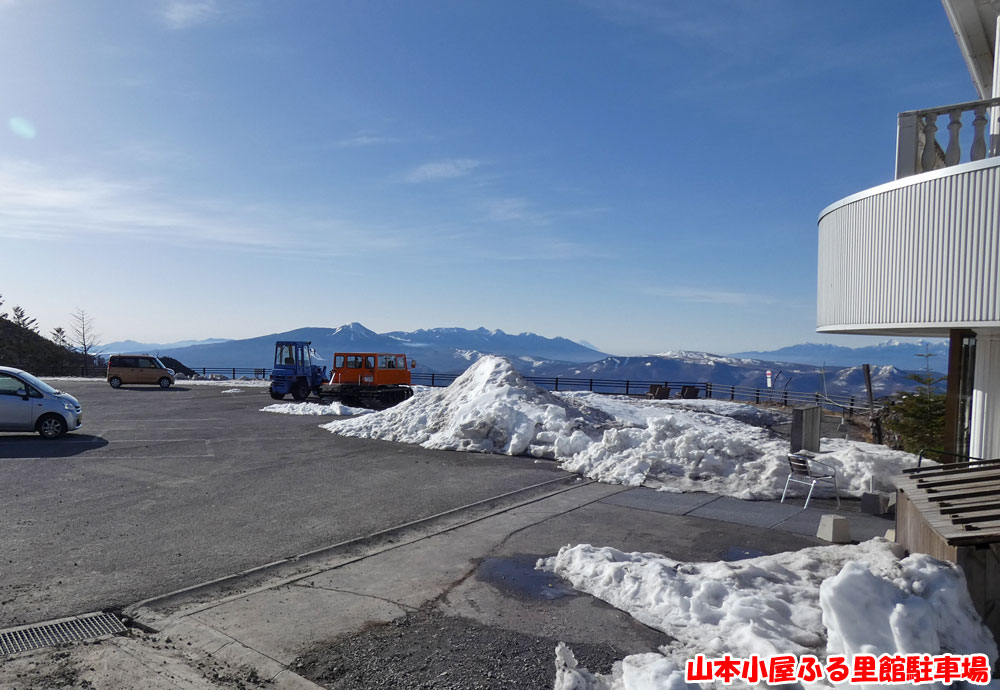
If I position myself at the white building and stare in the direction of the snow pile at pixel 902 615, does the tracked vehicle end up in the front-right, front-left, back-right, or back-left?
back-right

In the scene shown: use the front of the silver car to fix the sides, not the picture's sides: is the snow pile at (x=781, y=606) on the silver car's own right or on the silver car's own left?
on the silver car's own right

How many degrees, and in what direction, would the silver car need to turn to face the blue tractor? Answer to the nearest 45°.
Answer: approximately 45° to its left

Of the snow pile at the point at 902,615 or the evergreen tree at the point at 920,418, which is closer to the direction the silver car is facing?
the evergreen tree

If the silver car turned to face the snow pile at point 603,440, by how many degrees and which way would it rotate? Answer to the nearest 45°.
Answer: approximately 45° to its right

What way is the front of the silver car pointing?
to the viewer's right

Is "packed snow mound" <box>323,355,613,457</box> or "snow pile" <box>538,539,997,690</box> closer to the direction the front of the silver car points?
the packed snow mound

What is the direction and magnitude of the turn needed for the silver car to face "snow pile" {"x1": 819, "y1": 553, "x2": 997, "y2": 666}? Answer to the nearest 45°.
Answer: approximately 90° to its right

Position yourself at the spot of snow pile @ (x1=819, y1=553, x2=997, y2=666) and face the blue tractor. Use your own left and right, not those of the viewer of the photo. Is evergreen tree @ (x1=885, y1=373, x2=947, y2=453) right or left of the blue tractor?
right
